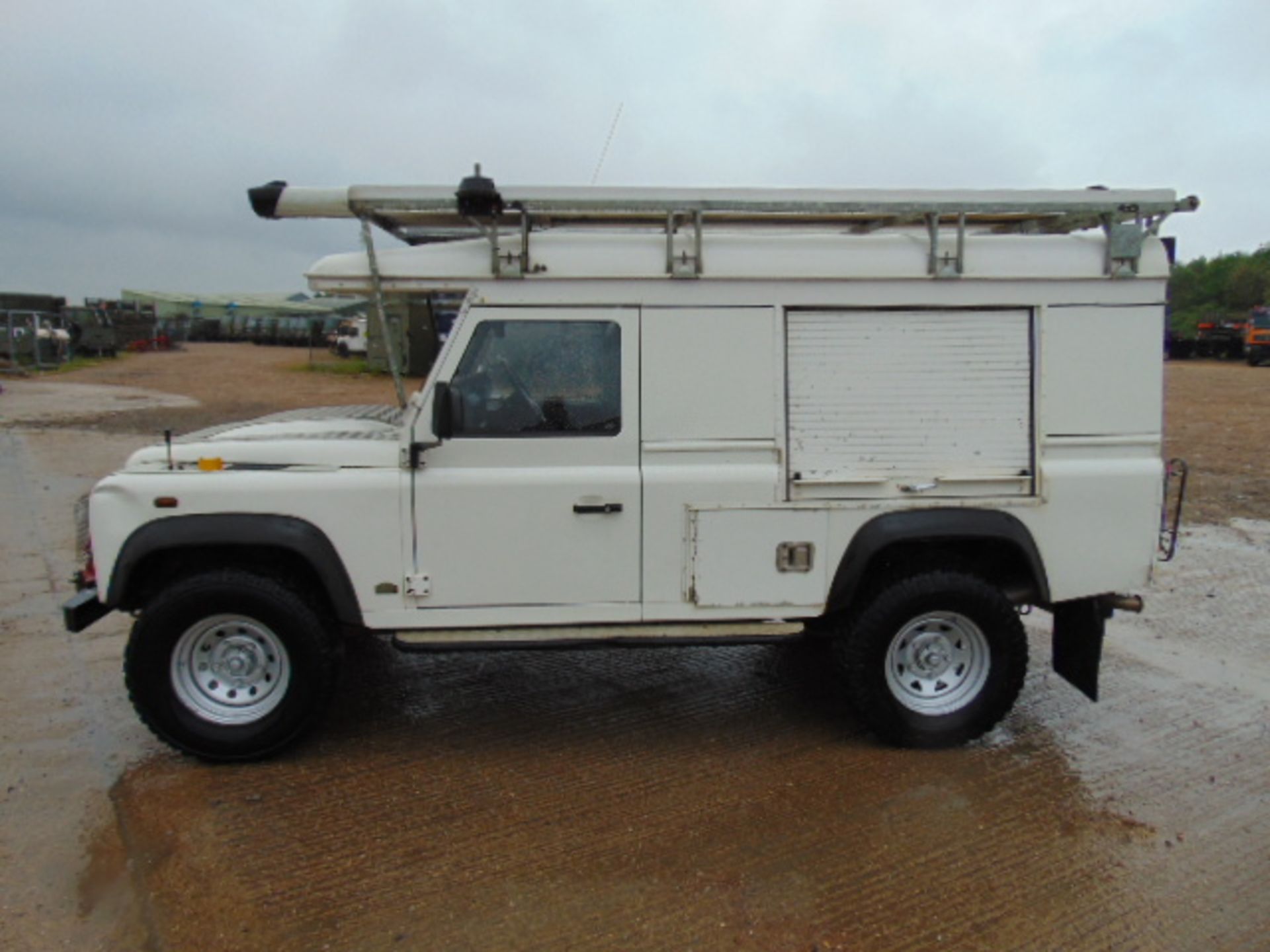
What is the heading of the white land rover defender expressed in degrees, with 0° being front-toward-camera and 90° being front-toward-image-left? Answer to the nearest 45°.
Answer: approximately 90°

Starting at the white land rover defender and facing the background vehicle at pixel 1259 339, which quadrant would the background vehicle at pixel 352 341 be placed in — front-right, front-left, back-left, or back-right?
front-left

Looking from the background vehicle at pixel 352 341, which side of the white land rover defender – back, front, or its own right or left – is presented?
right

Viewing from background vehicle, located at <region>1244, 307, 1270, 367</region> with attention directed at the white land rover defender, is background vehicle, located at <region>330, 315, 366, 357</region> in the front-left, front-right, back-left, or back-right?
front-right

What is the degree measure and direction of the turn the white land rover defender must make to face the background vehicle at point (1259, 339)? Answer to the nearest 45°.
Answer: approximately 135° to its right
